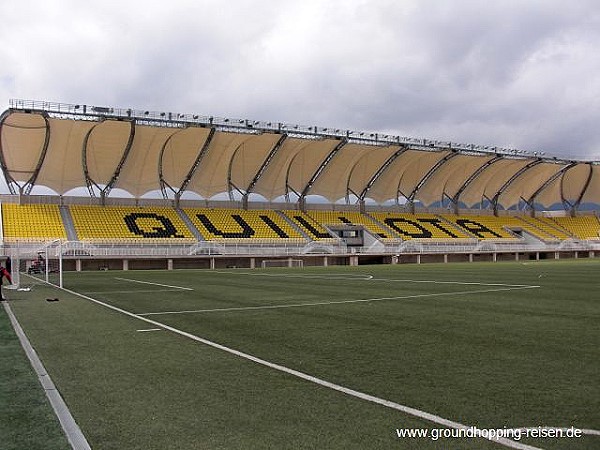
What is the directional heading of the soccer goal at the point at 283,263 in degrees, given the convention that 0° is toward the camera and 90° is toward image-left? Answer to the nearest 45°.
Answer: approximately 0°
